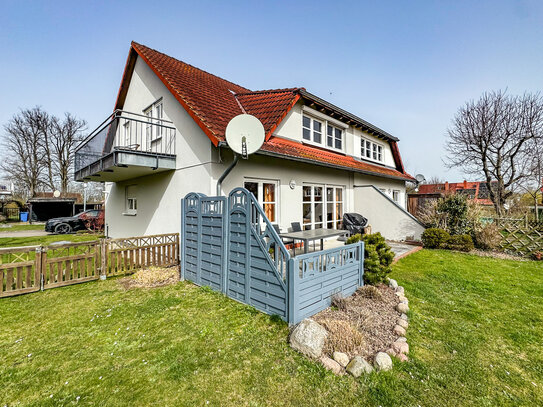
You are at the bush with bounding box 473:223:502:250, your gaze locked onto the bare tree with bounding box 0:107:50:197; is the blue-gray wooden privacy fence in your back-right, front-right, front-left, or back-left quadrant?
front-left

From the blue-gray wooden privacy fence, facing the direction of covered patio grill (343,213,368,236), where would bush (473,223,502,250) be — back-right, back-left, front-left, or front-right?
front-right

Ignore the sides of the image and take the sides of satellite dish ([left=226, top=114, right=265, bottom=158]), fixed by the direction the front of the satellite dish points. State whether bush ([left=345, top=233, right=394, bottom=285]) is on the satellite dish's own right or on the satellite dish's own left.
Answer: on the satellite dish's own left

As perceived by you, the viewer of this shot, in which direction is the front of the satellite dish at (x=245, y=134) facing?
facing the viewer

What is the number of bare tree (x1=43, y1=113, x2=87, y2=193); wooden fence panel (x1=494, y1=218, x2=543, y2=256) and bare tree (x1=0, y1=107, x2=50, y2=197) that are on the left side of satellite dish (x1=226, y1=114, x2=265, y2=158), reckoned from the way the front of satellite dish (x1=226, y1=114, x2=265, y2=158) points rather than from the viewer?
1
